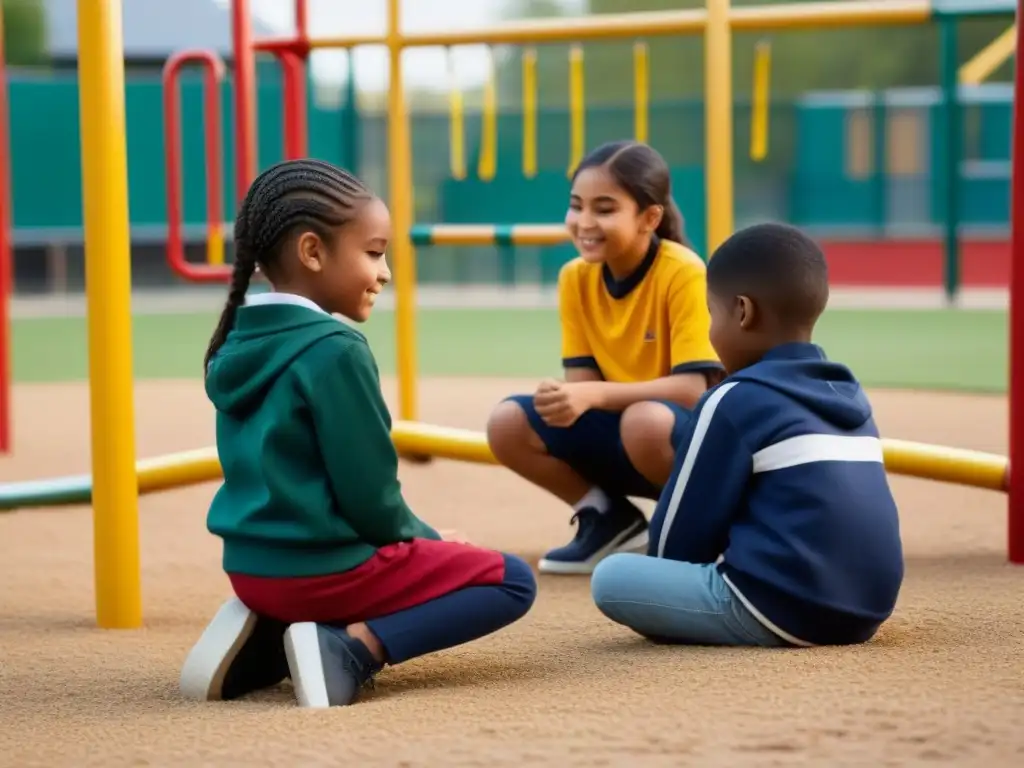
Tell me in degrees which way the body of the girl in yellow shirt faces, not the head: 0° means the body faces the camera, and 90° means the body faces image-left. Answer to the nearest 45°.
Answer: approximately 45°

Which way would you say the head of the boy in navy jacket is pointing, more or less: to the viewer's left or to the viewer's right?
to the viewer's left

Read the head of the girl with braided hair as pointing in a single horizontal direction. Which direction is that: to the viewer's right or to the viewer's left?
to the viewer's right

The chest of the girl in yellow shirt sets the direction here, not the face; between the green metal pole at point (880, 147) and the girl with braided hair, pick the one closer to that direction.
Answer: the girl with braided hair

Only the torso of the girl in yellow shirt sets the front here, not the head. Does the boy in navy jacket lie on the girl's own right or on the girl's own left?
on the girl's own left

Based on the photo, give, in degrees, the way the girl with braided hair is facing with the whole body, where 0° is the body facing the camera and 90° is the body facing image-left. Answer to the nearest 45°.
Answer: approximately 225°

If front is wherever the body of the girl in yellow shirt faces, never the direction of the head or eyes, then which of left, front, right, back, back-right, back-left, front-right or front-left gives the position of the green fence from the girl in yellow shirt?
back-right

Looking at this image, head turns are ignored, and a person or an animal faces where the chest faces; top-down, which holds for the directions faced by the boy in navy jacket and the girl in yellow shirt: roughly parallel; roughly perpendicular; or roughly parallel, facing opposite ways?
roughly perpendicular

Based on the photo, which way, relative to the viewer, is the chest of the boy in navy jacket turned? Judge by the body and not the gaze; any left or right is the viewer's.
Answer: facing away from the viewer and to the left of the viewer

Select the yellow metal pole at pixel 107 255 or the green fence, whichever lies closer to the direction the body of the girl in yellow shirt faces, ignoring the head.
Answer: the yellow metal pole
